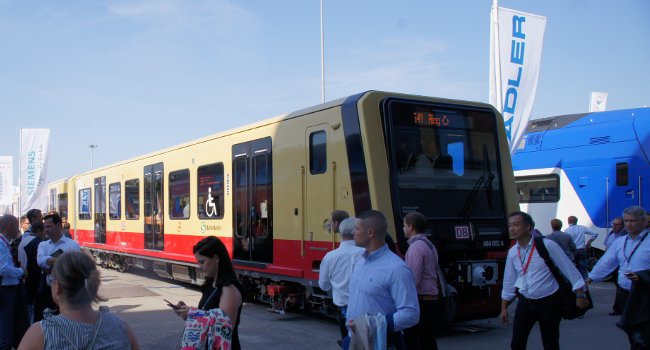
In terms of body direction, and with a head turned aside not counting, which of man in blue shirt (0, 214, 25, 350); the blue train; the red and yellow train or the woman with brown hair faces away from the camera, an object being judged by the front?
the woman with brown hair

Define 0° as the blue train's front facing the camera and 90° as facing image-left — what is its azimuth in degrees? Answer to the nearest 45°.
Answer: approximately 90°

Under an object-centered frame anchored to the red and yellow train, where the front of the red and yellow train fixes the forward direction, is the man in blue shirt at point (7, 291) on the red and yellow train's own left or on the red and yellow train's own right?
on the red and yellow train's own right

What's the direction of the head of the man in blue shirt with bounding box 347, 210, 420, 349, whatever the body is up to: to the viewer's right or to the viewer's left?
to the viewer's left

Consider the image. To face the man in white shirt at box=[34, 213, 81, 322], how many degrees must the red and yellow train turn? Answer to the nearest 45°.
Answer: approximately 90° to its right

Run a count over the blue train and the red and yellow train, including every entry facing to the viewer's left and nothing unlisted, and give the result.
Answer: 1

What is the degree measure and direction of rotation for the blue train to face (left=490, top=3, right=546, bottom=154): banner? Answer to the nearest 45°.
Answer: approximately 45° to its left

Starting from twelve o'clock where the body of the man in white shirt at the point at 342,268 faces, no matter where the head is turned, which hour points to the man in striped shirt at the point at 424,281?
The man in striped shirt is roughly at 2 o'clock from the man in white shirt.

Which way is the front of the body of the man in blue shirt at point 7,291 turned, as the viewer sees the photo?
to the viewer's right

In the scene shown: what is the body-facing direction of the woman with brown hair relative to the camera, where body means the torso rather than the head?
away from the camera
